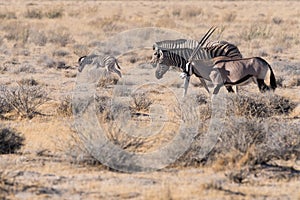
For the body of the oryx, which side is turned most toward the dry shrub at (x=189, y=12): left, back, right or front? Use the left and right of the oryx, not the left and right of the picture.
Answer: right

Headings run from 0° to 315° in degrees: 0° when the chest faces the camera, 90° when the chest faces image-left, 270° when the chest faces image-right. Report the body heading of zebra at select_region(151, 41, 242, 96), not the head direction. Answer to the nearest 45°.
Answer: approximately 90°

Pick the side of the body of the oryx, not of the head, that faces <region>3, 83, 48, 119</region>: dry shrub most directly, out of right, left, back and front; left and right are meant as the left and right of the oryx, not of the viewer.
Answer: front

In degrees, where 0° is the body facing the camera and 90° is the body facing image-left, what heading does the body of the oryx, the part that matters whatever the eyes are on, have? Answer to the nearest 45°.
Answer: approximately 90°

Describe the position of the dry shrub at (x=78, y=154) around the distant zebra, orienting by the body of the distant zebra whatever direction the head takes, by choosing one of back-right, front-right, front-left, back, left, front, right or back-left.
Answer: left

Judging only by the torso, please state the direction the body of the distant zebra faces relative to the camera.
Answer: to the viewer's left

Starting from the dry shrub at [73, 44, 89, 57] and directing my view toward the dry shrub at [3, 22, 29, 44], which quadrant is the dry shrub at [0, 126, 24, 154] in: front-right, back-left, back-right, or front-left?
back-left

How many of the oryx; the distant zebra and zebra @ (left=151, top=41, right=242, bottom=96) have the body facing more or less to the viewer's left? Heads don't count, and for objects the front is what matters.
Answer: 3

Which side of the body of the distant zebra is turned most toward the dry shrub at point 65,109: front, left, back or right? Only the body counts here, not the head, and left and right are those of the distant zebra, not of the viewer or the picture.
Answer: left

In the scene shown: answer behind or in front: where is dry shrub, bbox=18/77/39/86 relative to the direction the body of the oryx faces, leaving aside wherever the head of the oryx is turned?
in front

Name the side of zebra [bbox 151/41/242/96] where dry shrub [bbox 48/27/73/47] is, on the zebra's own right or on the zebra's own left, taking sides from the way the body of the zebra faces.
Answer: on the zebra's own right

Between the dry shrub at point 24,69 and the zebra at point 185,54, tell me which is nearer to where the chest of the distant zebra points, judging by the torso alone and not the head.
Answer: the dry shrub
